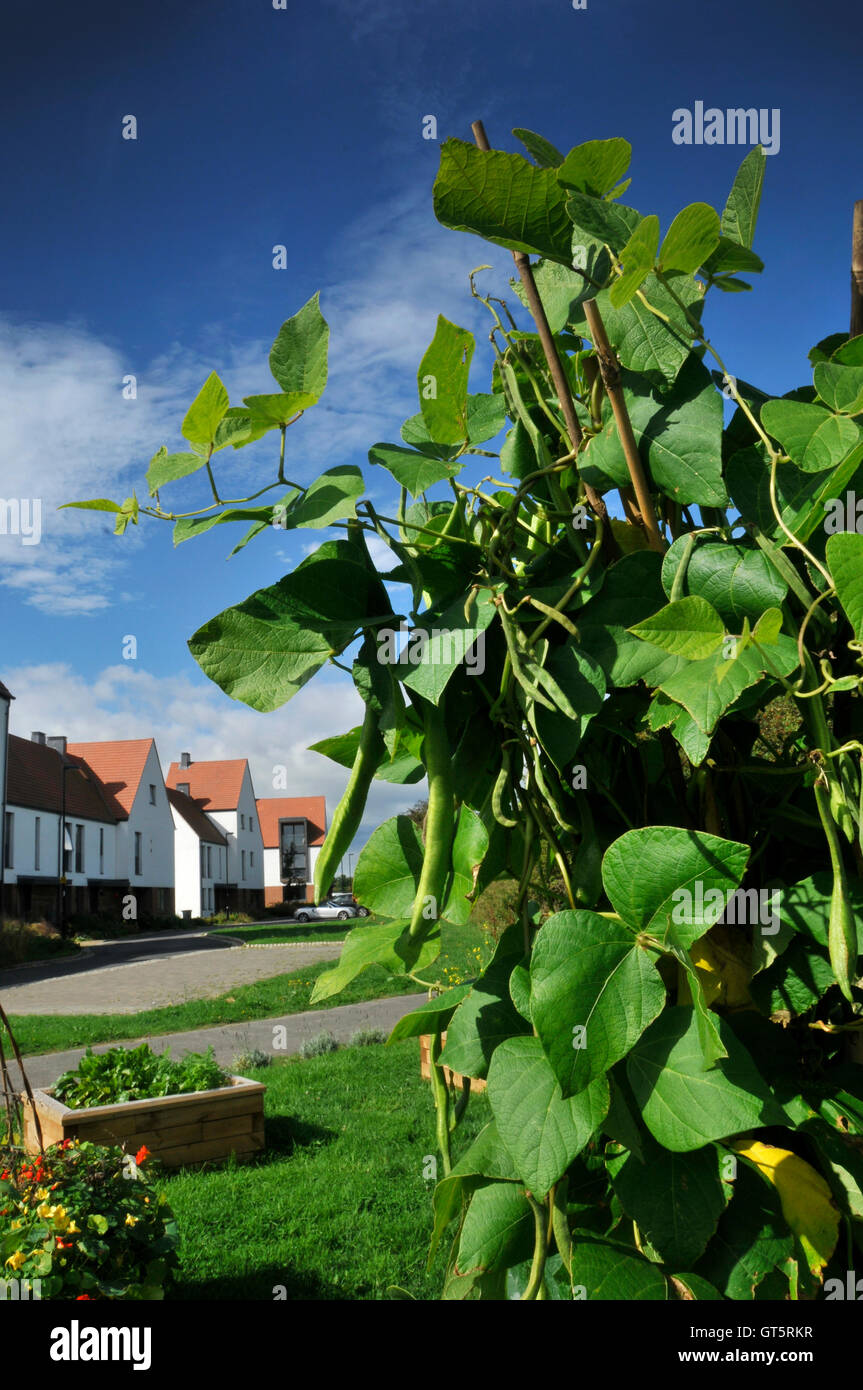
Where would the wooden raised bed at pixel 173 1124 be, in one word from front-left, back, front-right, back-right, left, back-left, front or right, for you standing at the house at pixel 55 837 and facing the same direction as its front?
front-right

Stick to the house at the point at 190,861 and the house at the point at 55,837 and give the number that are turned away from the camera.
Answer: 0

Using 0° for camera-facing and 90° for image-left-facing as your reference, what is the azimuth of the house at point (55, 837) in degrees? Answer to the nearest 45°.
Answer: approximately 315°

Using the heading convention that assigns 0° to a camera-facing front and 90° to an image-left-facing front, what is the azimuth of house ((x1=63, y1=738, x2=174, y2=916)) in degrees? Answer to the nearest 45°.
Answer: approximately 315°

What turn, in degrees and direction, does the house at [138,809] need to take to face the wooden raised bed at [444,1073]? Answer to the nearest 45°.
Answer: approximately 45° to its right

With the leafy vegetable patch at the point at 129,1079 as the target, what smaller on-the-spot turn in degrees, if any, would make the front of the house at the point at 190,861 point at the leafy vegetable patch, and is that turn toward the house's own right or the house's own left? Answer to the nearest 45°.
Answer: approximately 45° to the house's own right
